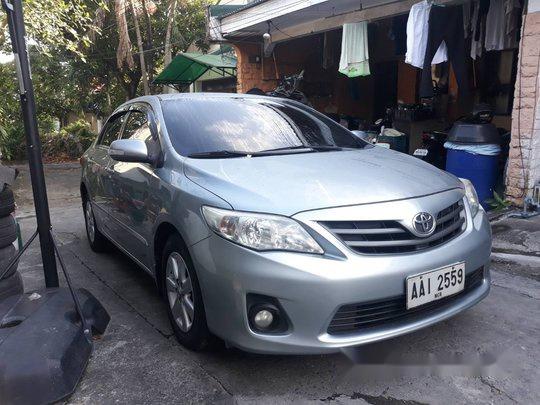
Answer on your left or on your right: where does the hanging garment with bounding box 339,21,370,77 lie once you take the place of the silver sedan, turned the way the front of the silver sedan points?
on your left

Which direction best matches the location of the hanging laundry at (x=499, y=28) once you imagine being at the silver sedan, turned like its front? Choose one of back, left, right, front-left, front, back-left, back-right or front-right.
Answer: left

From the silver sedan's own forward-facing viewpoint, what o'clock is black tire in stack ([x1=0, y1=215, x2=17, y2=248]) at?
The black tire in stack is roughly at 3 o'clock from the silver sedan.

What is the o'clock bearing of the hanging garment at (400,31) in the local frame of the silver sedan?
The hanging garment is roughly at 8 o'clock from the silver sedan.

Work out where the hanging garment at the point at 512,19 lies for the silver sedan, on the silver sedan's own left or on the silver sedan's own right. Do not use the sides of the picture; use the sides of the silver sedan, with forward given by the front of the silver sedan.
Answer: on the silver sedan's own left

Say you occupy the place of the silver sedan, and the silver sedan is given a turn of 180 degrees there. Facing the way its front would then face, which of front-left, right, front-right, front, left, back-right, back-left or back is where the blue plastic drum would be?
right

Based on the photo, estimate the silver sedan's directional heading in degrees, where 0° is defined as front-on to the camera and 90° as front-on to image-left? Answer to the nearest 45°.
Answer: approximately 315°

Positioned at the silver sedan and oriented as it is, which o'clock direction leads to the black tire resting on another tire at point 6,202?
The black tire resting on another tire is roughly at 3 o'clock from the silver sedan.

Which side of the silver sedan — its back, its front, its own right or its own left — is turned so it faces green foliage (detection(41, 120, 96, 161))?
back

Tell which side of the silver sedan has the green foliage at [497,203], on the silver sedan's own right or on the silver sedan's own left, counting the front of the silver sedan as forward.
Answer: on the silver sedan's own left

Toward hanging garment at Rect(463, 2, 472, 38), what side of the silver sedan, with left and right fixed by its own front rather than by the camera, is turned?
left

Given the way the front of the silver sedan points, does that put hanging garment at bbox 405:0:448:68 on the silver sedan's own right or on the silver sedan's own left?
on the silver sedan's own left
